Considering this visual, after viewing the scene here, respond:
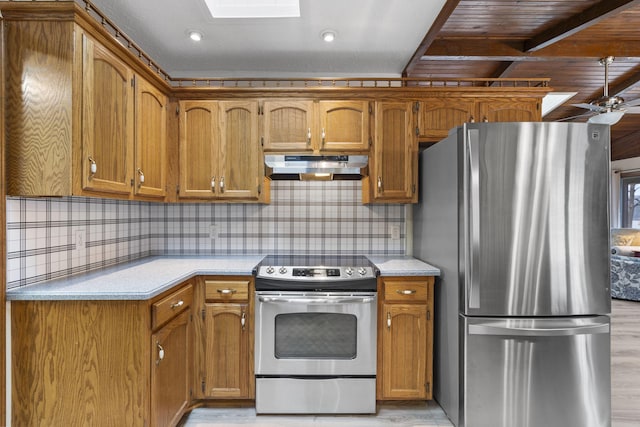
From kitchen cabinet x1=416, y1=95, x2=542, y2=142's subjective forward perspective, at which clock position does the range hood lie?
The range hood is roughly at 2 o'clock from the kitchen cabinet.

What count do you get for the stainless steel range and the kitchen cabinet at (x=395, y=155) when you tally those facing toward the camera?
2

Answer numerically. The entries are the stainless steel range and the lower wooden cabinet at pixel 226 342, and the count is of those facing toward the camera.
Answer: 2

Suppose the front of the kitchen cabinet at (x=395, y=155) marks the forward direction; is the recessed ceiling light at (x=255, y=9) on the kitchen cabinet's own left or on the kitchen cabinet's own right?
on the kitchen cabinet's own right

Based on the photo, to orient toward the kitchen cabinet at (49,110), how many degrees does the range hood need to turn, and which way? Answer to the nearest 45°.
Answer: approximately 45° to its right

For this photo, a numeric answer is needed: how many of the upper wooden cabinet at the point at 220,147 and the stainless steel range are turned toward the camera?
2
